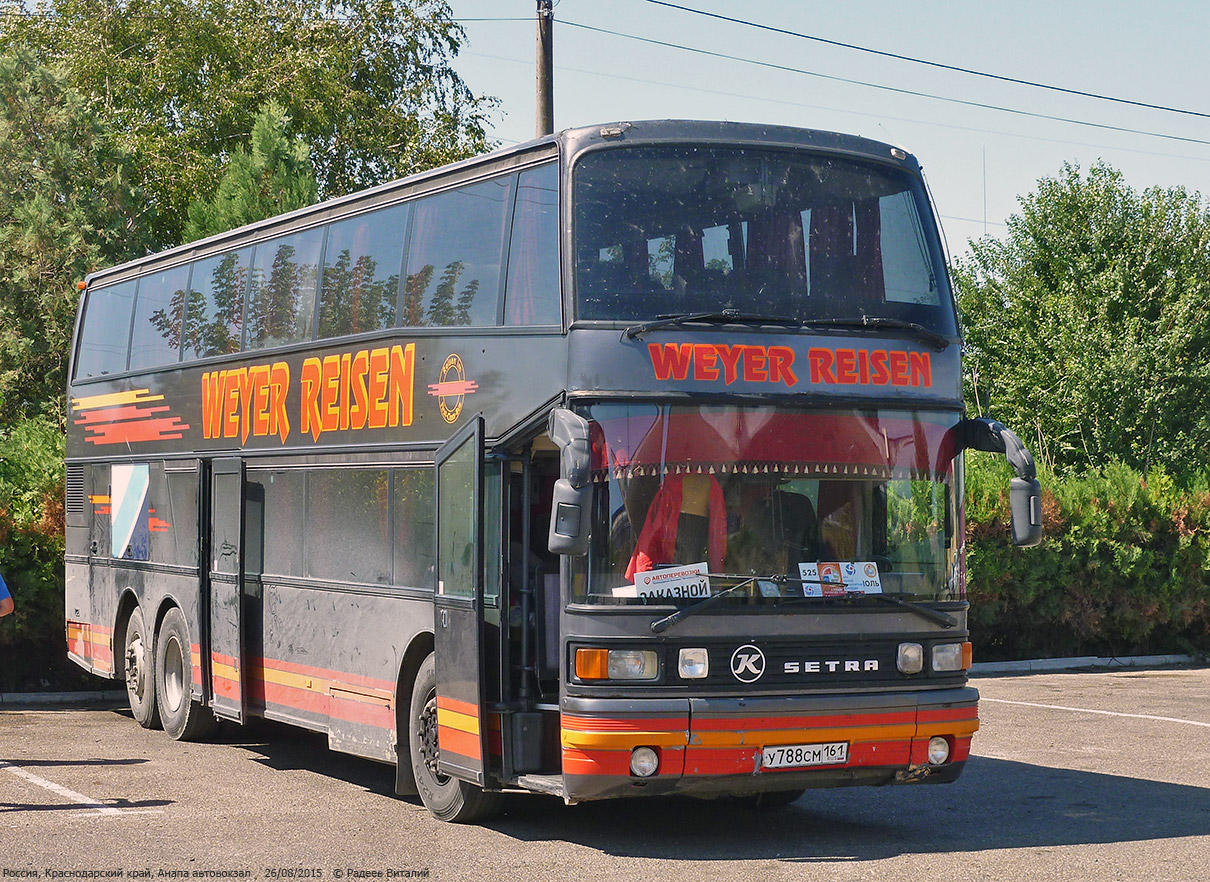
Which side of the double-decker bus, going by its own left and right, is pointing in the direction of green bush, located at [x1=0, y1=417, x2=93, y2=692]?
back

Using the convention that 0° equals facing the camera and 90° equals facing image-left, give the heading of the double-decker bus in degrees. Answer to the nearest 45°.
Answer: approximately 315°

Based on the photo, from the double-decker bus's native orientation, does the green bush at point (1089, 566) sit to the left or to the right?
on its left

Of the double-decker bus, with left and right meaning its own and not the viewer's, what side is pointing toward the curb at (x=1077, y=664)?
left

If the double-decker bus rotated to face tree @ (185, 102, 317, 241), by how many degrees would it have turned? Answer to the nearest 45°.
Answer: approximately 135° to its left

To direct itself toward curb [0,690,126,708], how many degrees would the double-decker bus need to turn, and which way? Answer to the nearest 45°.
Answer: approximately 180°

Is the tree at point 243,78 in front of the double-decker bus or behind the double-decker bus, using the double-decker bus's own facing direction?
behind

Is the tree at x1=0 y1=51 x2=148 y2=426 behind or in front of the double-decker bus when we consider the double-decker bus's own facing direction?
behind

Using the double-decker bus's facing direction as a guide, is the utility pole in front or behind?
behind
